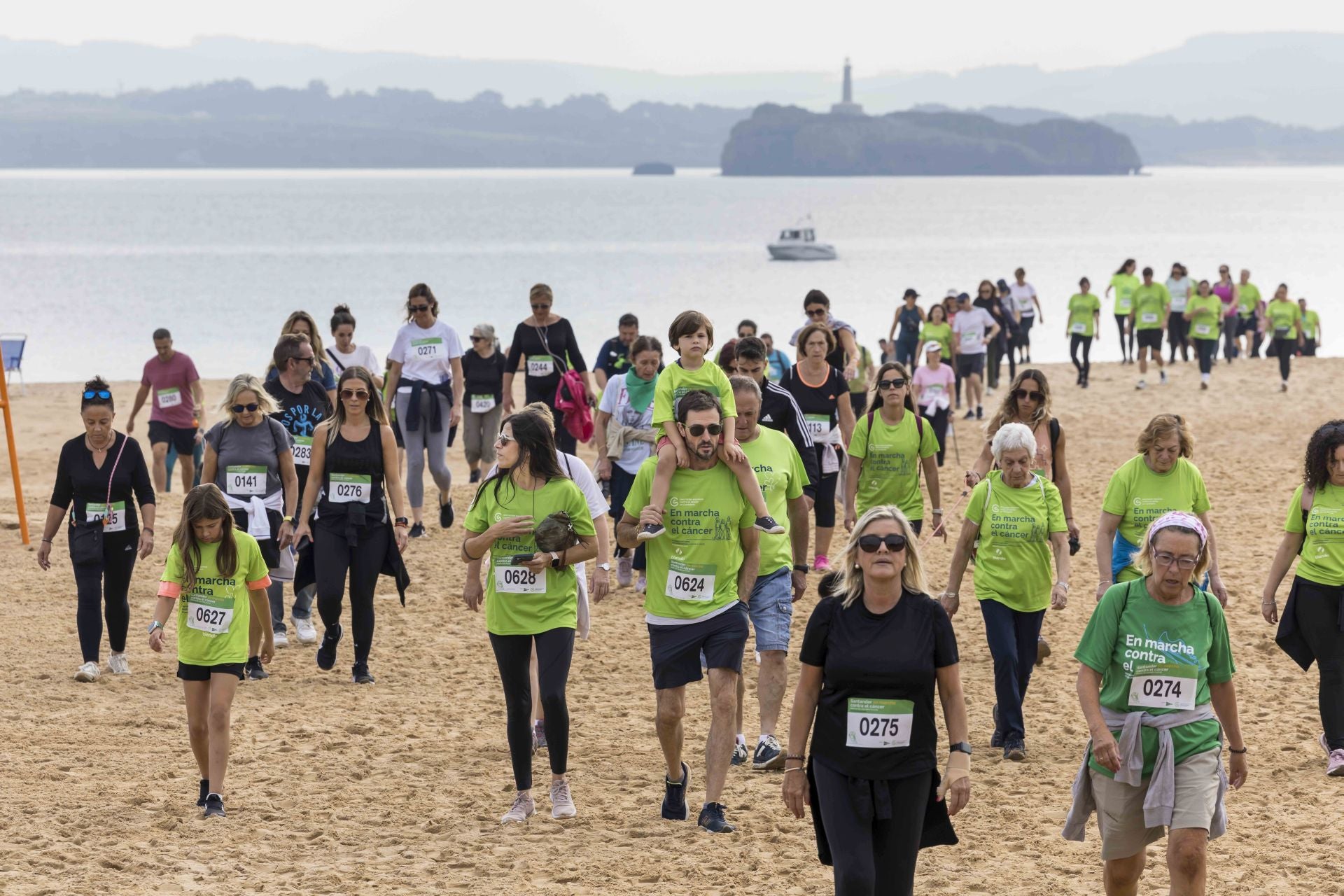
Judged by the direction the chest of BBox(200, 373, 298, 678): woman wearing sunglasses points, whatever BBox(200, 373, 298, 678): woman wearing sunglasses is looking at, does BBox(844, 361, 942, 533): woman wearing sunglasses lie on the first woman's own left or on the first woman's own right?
on the first woman's own left

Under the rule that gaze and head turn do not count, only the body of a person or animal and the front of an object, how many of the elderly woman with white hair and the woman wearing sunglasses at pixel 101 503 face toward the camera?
2

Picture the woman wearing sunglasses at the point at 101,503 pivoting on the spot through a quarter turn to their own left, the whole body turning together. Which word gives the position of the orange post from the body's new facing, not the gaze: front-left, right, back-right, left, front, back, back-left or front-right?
left

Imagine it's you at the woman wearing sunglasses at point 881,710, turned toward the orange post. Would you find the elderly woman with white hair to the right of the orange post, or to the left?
right

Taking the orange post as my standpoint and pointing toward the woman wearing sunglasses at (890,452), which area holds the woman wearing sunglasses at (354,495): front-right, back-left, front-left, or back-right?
front-right

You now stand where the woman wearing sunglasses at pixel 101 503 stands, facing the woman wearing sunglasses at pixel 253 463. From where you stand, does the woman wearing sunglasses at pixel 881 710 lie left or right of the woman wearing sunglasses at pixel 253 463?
right

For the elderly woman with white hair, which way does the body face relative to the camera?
toward the camera

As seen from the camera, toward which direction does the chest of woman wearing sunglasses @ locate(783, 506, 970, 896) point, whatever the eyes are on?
toward the camera

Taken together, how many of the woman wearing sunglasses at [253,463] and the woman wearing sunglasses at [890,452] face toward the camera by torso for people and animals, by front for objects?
2

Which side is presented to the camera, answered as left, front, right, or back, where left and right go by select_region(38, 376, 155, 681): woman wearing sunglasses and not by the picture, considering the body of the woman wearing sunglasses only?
front

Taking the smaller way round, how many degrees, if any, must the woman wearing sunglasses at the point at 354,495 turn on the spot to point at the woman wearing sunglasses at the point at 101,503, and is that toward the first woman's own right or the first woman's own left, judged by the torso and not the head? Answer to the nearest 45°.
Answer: approximately 90° to the first woman's own right

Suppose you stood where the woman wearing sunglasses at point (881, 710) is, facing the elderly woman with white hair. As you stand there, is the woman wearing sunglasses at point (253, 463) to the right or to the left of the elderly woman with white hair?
left

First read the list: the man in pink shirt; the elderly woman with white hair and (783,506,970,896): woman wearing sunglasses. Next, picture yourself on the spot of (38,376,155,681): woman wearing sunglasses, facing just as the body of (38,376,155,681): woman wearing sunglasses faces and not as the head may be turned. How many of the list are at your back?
1
